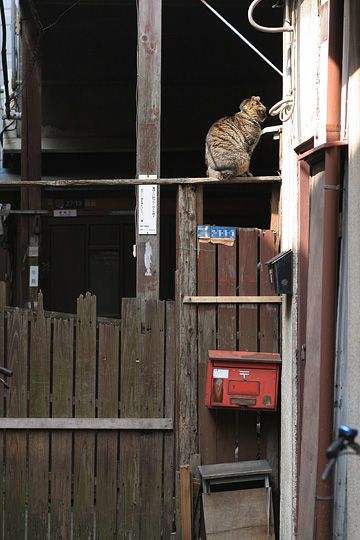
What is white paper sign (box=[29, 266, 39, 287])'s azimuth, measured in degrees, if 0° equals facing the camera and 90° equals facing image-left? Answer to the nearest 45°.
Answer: approximately 0°

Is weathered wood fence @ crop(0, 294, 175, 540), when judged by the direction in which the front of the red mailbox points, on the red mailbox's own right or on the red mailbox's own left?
on the red mailbox's own right

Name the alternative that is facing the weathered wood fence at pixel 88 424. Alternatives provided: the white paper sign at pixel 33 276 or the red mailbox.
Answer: the white paper sign

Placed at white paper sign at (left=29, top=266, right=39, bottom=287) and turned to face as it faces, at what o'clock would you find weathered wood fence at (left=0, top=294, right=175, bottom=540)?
The weathered wood fence is roughly at 12 o'clock from the white paper sign.
